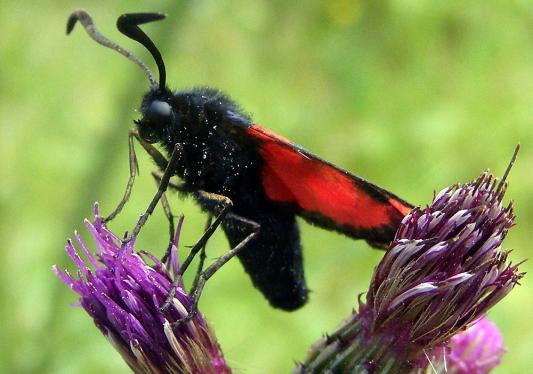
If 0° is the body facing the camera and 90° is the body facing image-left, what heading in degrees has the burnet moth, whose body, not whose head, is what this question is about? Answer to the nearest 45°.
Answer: approximately 90°
